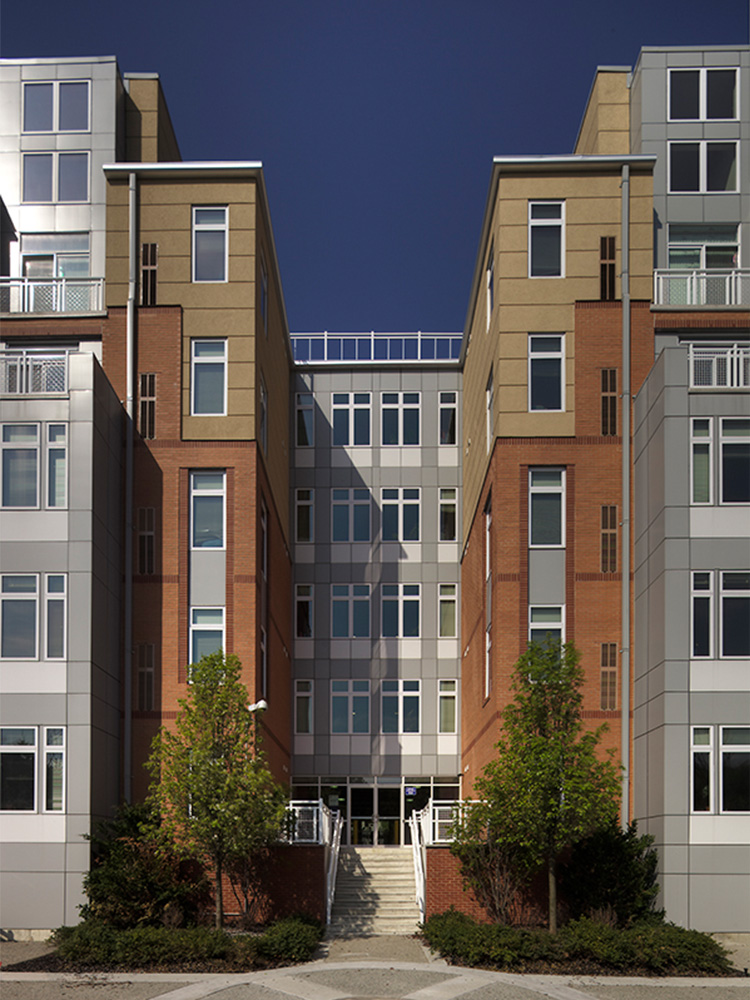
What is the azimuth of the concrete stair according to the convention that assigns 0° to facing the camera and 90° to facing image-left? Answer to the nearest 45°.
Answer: approximately 0°
